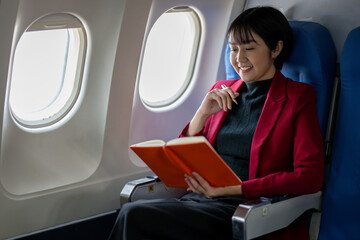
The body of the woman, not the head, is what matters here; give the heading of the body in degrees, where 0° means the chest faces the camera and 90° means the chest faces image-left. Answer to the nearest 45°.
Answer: approximately 45°

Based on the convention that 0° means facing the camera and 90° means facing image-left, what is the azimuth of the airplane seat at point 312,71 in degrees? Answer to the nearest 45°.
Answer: approximately 45°
